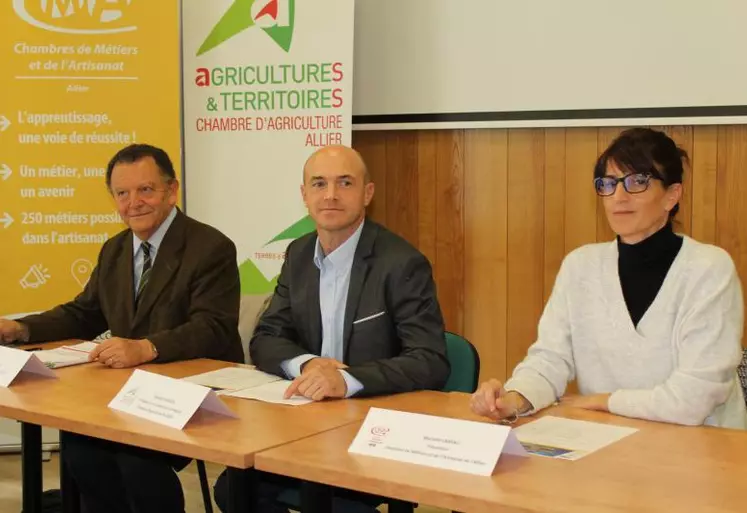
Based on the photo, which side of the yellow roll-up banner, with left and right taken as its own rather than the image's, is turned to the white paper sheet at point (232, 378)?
front

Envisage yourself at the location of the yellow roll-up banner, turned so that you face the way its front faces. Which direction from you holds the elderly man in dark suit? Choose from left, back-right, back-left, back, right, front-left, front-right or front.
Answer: front

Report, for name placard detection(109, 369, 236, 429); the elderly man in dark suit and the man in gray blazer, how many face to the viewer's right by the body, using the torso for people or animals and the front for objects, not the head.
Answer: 0

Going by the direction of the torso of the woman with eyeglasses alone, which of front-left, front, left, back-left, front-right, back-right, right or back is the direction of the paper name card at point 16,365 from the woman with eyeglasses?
front-right

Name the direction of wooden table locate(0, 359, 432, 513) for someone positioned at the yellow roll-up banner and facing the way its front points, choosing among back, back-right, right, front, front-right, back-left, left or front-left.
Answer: front

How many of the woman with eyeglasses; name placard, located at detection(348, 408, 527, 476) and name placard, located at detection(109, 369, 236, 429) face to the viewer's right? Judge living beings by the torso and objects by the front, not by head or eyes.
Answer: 0

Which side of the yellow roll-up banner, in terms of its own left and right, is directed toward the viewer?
front

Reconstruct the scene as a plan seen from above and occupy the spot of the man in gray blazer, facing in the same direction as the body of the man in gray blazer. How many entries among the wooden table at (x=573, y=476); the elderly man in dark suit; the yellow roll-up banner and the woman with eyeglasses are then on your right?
2

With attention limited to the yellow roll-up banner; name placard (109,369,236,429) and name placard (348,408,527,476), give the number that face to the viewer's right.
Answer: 0

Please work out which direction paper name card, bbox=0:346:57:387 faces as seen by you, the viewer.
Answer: facing the viewer and to the left of the viewer

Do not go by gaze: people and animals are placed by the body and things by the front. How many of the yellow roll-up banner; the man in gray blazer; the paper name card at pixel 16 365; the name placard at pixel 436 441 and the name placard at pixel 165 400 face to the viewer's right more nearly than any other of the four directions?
0

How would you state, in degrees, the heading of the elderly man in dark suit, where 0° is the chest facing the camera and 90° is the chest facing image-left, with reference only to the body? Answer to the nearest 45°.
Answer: approximately 45°

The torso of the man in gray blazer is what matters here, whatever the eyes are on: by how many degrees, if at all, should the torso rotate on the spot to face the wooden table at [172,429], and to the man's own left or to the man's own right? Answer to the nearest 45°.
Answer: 0° — they already face it

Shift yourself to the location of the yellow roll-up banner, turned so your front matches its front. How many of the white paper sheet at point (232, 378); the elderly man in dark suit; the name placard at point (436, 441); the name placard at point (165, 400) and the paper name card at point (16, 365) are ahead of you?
5

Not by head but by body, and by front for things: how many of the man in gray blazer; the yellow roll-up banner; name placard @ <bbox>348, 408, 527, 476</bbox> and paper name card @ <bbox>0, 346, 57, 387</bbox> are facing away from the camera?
0

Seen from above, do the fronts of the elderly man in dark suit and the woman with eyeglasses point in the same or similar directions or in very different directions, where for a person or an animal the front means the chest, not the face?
same or similar directions

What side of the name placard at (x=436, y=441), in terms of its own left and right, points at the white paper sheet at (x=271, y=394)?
right

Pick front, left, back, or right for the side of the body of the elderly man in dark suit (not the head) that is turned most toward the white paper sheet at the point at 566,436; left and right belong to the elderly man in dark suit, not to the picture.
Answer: left

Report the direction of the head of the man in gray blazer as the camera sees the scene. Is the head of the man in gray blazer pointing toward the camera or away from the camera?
toward the camera
